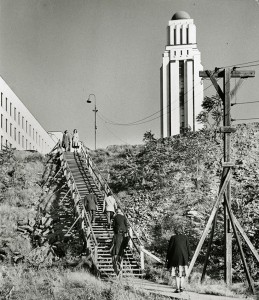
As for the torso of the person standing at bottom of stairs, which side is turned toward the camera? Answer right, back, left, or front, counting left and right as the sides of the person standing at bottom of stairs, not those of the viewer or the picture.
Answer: back

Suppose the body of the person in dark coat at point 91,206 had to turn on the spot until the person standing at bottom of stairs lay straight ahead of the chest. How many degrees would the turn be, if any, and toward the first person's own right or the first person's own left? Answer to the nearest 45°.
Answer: approximately 180°

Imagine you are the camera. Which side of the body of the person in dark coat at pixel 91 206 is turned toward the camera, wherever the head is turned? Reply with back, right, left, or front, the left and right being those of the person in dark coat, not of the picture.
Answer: back

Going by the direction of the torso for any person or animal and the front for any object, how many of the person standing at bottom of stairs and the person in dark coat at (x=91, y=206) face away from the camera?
2

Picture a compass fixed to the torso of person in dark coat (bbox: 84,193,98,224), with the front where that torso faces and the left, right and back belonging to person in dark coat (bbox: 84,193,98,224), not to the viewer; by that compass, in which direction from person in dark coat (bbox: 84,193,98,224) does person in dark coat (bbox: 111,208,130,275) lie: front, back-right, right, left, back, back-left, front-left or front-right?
back

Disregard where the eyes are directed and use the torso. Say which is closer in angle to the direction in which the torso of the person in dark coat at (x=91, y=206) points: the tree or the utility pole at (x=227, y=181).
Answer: the tree

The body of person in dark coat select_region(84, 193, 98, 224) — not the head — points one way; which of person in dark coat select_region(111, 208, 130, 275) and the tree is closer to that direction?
the tree
